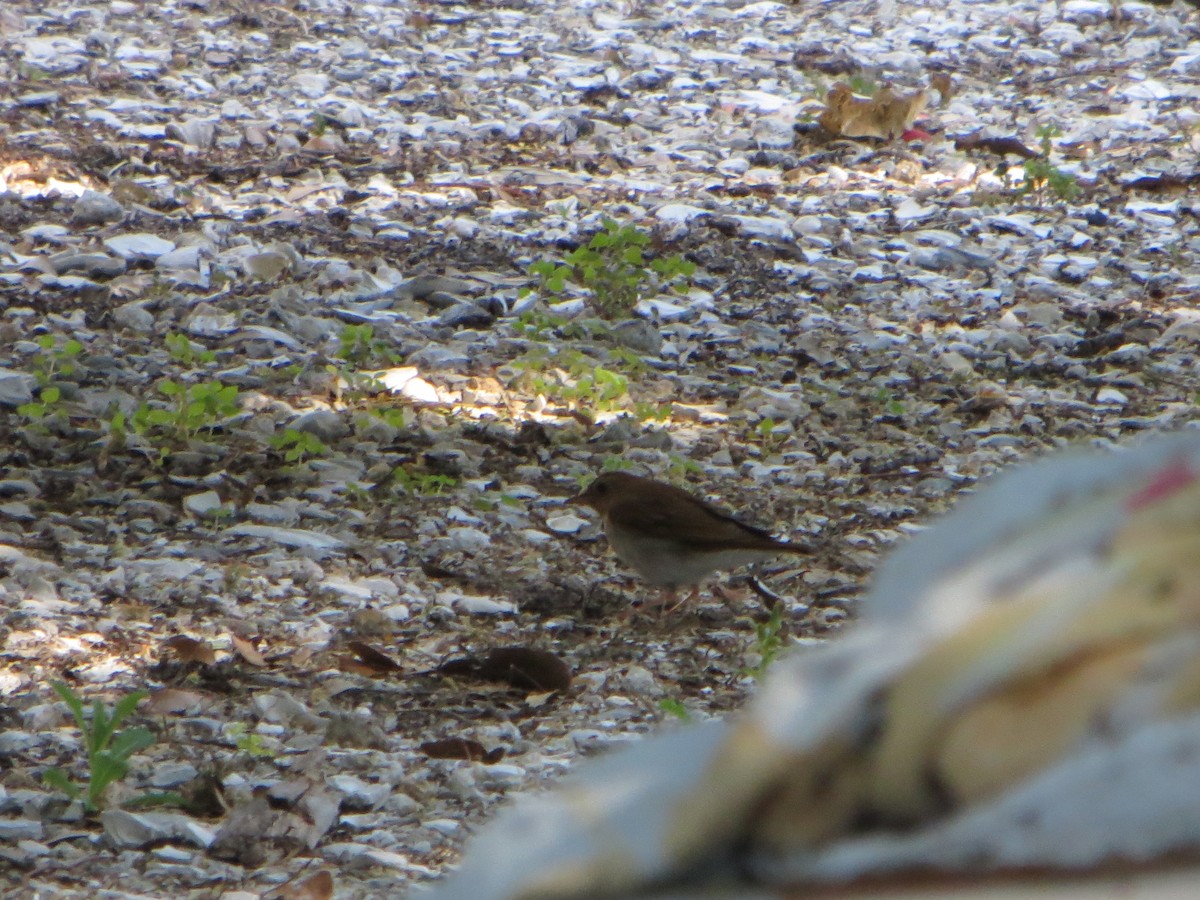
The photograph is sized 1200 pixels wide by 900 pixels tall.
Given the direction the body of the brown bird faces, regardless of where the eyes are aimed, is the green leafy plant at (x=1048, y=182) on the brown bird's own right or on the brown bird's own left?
on the brown bird's own right

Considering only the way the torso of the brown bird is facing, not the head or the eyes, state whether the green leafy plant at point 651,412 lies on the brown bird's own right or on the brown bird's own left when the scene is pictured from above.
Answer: on the brown bird's own right

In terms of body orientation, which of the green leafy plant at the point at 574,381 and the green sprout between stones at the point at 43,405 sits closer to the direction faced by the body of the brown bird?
the green sprout between stones

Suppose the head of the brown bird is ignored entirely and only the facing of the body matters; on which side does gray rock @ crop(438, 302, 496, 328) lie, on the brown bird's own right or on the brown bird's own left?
on the brown bird's own right

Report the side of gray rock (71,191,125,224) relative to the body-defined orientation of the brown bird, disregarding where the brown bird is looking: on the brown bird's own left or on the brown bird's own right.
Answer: on the brown bird's own right

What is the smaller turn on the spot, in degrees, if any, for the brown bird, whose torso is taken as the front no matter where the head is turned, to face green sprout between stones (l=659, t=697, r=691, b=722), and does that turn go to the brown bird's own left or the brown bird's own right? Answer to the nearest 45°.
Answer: approximately 90° to the brown bird's own left

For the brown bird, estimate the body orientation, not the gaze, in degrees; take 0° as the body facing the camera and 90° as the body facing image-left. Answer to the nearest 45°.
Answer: approximately 90°

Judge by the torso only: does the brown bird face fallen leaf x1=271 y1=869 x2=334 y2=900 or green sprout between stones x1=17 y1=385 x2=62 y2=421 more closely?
the green sprout between stones
